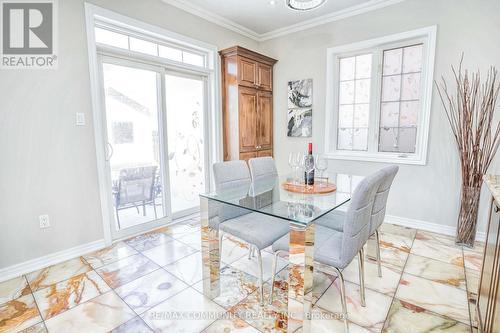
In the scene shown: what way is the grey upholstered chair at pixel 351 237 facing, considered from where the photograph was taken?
facing away from the viewer and to the left of the viewer

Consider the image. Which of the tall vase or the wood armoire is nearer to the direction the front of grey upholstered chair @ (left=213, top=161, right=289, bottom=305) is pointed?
the tall vase

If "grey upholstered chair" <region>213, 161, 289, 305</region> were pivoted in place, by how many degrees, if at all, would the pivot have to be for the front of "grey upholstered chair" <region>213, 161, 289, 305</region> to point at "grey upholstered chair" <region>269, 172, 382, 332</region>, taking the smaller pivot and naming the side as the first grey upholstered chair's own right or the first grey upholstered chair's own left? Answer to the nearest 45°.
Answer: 0° — it already faces it

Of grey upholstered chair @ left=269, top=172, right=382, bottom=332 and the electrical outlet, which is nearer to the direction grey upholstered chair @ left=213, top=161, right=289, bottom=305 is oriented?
the grey upholstered chair

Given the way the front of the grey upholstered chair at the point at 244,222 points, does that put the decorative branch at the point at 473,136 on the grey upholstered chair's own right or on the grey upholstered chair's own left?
on the grey upholstered chair's own left

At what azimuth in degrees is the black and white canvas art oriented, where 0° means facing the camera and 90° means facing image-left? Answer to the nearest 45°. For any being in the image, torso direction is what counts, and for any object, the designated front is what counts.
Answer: approximately 45°

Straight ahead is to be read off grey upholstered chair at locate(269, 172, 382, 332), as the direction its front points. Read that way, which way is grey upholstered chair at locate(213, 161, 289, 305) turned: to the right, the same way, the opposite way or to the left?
the opposite way

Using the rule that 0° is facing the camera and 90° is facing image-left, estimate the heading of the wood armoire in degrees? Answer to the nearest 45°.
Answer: approximately 315°
